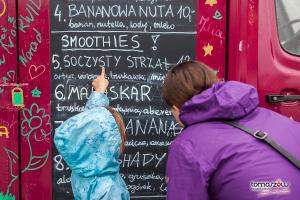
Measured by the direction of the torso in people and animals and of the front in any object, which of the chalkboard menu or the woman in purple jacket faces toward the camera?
the chalkboard menu

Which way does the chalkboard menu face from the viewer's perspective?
toward the camera

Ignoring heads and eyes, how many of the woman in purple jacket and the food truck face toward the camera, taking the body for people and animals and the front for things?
0

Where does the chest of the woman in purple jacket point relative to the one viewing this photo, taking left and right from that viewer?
facing away from the viewer and to the left of the viewer

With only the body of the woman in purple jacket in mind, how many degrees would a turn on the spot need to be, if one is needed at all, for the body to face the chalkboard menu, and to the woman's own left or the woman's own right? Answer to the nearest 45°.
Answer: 0° — they already face it

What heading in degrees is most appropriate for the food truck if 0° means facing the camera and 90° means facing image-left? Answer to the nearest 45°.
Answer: approximately 270°

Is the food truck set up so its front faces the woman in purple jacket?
no

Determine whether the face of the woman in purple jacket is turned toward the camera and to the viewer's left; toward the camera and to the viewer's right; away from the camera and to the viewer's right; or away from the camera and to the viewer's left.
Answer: away from the camera and to the viewer's left

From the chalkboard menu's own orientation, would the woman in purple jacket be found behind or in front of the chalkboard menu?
in front

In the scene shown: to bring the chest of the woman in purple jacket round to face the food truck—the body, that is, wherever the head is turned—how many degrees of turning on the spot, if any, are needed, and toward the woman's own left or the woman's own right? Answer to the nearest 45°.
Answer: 0° — they already face it
